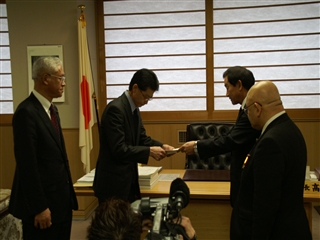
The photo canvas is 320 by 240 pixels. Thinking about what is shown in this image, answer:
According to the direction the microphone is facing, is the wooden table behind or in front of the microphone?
in front

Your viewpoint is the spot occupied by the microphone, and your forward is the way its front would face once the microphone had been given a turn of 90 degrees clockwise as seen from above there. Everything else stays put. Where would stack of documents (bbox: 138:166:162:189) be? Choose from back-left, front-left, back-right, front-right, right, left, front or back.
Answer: left

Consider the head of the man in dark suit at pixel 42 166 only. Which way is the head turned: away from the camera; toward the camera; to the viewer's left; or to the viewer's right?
to the viewer's right

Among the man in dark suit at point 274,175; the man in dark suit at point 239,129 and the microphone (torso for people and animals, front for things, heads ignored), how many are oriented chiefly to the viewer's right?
0

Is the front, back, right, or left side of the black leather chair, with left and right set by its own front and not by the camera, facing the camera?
front

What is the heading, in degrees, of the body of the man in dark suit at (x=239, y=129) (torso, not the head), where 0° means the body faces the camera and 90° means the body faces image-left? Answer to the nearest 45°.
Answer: approximately 90°

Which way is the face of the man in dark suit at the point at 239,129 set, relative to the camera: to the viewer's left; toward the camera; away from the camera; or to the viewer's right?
to the viewer's left

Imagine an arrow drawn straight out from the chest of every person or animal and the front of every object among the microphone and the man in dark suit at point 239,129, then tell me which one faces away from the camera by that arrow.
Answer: the microphone

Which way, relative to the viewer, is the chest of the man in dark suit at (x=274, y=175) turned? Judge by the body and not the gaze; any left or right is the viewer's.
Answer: facing away from the viewer and to the left of the viewer

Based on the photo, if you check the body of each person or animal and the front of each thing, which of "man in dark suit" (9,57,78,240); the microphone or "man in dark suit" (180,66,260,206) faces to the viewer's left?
"man in dark suit" (180,66,260,206)

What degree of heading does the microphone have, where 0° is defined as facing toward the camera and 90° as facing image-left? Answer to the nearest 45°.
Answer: approximately 180°

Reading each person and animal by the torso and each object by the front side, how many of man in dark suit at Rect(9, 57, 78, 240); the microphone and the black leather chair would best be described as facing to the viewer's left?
0

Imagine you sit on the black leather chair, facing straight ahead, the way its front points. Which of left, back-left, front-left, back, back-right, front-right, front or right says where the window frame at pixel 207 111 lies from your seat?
back
